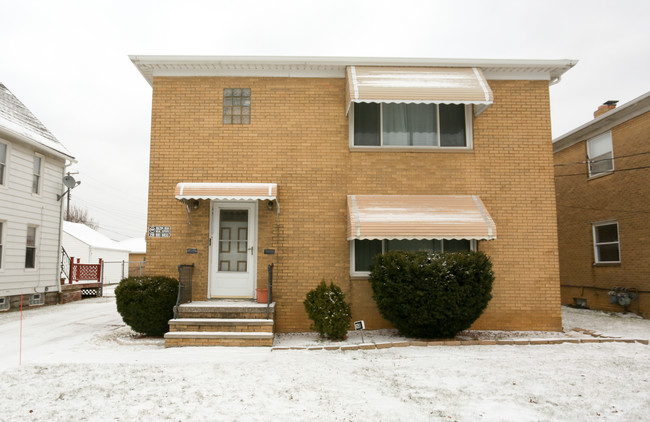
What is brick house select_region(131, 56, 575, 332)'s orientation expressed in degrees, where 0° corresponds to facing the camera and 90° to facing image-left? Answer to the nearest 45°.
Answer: approximately 0°

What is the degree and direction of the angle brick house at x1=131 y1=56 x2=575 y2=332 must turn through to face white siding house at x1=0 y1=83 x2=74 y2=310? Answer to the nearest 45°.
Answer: approximately 135° to its right

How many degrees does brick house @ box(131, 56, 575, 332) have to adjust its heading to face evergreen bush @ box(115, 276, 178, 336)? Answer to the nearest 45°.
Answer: approximately 90° to its right

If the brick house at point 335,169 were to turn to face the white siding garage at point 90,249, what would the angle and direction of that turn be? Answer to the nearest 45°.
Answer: approximately 135° to its right

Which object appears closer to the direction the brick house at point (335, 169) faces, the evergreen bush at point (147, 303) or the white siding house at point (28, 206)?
the evergreen bush
